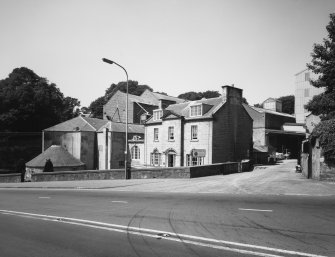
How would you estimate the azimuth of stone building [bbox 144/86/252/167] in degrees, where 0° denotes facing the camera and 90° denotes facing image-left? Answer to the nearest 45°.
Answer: approximately 45°

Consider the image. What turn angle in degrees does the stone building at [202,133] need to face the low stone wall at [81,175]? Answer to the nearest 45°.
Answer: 0° — it already faces it

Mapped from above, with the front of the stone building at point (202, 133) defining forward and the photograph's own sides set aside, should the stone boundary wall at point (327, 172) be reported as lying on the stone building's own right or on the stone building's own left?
on the stone building's own left

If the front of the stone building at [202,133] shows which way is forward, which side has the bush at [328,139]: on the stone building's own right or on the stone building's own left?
on the stone building's own left
